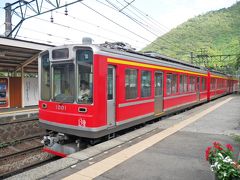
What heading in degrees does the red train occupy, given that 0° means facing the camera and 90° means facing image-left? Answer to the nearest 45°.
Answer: approximately 45°

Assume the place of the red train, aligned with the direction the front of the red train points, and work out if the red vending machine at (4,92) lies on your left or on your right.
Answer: on your right

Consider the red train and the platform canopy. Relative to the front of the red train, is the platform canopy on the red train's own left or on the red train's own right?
on the red train's own right

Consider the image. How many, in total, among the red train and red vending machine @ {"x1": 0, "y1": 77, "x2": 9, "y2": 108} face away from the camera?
0

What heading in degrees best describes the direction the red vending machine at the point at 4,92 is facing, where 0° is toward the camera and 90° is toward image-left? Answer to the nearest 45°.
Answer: approximately 0°

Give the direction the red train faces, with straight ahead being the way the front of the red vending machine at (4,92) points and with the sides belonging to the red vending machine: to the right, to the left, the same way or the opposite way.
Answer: to the right

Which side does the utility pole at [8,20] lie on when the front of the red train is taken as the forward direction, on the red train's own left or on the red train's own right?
on the red train's own right

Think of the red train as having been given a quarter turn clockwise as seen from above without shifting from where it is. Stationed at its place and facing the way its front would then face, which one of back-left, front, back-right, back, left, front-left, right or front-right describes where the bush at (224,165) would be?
back
